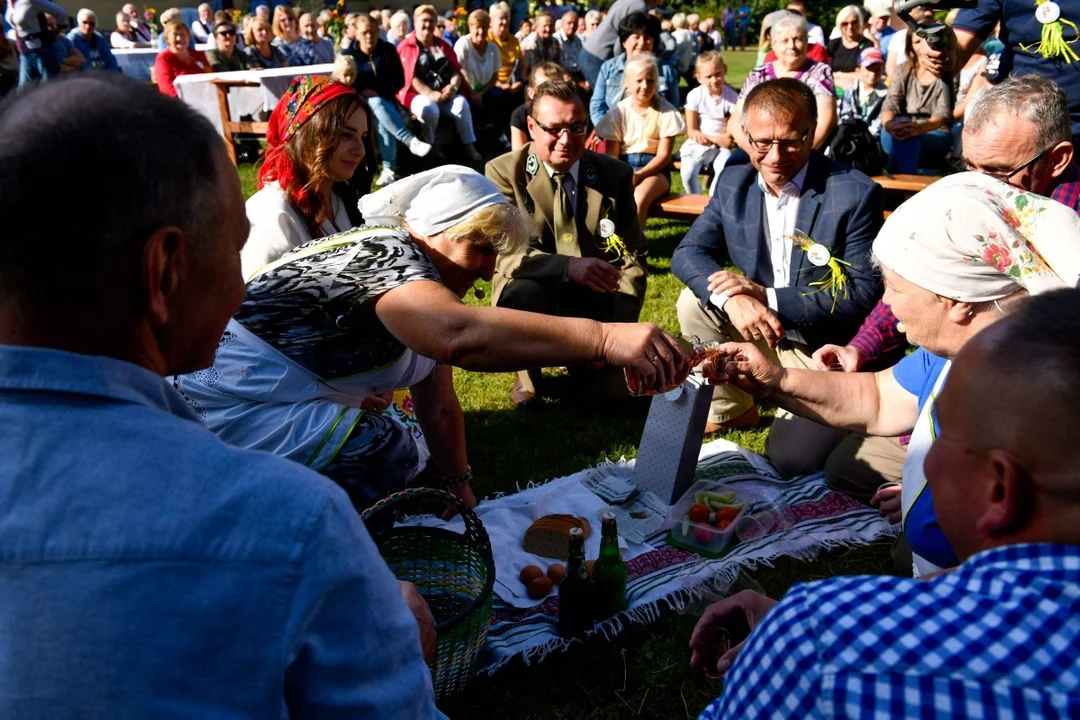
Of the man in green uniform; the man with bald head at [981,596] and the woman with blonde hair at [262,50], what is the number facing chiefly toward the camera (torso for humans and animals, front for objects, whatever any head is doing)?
2

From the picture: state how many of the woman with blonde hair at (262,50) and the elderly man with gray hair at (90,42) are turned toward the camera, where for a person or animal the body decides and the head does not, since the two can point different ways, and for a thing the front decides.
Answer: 2

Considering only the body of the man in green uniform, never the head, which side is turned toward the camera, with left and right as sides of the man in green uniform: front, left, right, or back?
front

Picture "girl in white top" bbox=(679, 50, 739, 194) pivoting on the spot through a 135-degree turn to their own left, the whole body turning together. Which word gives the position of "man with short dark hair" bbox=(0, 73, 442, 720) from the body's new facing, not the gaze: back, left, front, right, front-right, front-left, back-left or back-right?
back-right

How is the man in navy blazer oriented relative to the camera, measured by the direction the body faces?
toward the camera

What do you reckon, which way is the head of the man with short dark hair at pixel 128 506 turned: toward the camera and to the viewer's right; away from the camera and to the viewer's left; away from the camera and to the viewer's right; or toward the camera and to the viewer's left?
away from the camera and to the viewer's right

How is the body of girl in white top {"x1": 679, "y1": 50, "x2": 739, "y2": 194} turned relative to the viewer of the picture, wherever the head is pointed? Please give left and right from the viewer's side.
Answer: facing the viewer

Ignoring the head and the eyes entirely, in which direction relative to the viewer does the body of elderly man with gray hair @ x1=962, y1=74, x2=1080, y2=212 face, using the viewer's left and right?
facing the viewer and to the left of the viewer

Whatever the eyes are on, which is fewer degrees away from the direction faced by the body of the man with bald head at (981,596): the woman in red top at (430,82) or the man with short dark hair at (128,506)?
the woman in red top

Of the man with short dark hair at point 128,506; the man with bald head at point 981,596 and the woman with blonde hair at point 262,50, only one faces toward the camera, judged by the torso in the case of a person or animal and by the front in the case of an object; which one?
the woman with blonde hair

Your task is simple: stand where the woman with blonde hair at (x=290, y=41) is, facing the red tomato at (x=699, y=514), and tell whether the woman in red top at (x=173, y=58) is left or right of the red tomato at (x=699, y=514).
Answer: right

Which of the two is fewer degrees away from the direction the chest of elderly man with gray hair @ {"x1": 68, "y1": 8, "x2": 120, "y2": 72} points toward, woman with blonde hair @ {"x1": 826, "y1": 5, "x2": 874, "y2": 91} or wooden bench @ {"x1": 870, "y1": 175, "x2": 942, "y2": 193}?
the wooden bench

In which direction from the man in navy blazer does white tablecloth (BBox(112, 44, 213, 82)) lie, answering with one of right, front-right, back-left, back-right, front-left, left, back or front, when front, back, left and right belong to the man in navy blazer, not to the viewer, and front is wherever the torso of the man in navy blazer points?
back-right

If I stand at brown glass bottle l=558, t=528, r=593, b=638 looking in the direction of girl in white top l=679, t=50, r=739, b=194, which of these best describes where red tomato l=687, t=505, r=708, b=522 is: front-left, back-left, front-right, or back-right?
front-right

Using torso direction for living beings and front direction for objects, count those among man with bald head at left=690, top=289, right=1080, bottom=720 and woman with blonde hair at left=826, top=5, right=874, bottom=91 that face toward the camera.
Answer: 1

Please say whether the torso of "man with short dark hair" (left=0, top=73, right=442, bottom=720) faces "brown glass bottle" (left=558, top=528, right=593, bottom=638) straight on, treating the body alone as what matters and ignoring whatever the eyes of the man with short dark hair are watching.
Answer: yes
